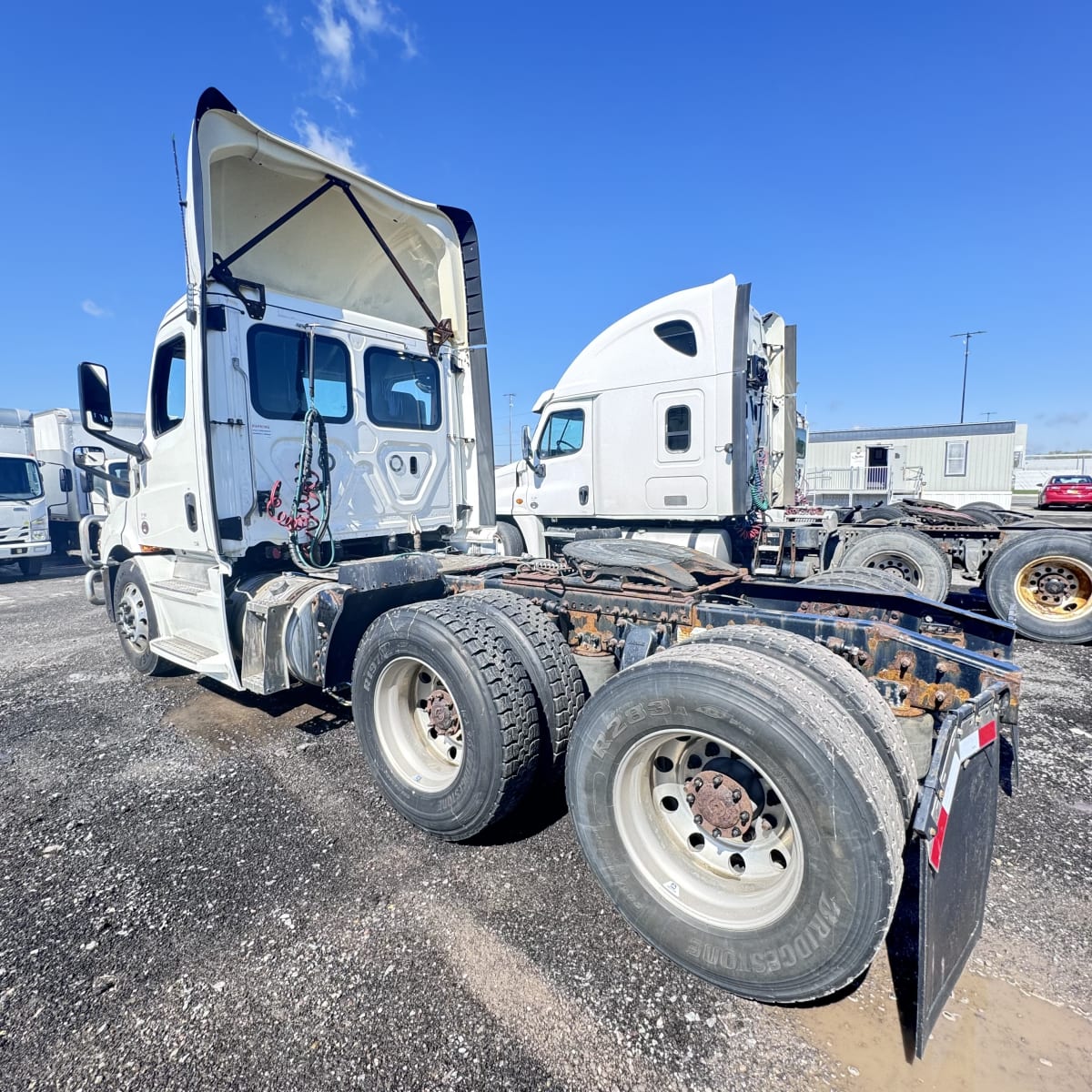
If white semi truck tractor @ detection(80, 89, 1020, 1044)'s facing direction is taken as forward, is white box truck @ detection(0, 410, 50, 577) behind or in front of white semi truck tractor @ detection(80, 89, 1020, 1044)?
in front

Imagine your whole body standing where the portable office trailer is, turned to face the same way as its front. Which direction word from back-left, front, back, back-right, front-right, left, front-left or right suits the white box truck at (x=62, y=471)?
front-right

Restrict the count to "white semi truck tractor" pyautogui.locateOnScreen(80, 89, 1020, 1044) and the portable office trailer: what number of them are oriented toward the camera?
1

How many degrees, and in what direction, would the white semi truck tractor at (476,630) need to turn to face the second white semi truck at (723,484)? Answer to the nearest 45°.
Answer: approximately 90° to its right

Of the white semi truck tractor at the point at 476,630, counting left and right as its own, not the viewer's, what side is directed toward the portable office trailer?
right

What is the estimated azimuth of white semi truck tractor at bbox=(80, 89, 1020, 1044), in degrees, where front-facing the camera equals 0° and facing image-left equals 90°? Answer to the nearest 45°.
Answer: approximately 135°

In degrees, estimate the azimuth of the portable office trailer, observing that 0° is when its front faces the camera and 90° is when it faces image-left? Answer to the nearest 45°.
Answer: approximately 0°

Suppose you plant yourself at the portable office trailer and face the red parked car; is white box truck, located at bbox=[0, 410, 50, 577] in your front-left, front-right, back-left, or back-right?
back-right

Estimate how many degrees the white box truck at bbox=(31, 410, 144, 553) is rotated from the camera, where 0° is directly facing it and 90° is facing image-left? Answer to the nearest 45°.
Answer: approximately 315°

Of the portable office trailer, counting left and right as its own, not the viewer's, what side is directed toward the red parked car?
left

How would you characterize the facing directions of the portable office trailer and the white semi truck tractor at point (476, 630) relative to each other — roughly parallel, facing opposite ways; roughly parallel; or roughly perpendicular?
roughly perpendicular
